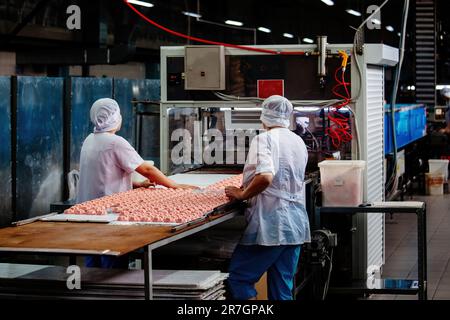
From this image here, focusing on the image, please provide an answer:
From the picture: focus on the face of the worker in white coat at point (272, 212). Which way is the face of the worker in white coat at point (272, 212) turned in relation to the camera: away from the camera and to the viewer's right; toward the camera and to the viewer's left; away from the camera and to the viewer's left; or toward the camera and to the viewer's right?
away from the camera and to the viewer's left

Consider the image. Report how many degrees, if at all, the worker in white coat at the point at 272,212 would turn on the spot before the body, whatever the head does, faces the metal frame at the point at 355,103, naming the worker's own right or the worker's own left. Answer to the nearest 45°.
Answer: approximately 90° to the worker's own right

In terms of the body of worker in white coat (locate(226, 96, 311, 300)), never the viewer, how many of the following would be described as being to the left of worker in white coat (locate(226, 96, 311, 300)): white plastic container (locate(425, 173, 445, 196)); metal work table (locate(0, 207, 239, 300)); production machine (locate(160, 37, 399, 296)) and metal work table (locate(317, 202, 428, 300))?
1

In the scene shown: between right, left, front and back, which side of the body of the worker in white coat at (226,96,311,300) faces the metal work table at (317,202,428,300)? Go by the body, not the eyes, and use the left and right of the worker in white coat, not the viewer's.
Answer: right

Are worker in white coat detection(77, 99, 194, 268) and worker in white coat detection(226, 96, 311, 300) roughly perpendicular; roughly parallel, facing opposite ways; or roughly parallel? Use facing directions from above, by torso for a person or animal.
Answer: roughly perpendicular

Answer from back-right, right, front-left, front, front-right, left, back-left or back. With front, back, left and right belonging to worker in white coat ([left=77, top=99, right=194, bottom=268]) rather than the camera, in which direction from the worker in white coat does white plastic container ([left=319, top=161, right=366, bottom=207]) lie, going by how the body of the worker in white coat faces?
front-right

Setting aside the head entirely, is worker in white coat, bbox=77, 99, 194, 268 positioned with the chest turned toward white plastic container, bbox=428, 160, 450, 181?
yes

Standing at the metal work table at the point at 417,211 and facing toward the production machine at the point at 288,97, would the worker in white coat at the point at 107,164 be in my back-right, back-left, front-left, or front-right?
front-left

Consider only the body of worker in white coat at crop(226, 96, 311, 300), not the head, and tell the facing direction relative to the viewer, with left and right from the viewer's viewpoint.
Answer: facing away from the viewer and to the left of the viewer

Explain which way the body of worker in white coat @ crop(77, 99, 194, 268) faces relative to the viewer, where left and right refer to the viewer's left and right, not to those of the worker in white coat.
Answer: facing away from the viewer and to the right of the viewer

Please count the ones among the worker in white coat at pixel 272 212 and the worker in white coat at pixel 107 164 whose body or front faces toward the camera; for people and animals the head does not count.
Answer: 0
